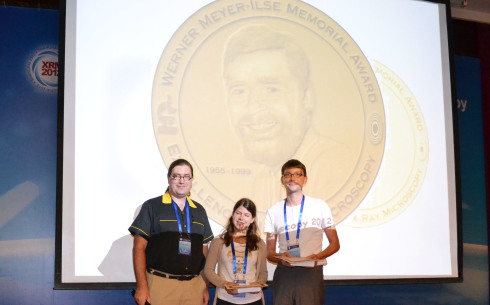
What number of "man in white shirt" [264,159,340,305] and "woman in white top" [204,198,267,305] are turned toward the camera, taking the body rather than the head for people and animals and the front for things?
2

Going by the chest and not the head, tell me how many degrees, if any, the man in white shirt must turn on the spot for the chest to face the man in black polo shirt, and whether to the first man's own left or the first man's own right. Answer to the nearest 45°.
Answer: approximately 45° to the first man's own right

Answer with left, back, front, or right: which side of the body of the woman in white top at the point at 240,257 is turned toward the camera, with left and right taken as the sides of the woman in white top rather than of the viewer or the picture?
front

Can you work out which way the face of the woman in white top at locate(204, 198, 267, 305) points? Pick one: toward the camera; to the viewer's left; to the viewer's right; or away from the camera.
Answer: toward the camera

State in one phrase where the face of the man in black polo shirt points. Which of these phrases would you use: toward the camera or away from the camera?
toward the camera

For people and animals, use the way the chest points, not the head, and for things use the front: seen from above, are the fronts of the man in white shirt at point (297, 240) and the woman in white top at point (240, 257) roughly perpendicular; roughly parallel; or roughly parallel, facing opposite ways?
roughly parallel

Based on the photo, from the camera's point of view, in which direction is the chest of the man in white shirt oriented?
toward the camera

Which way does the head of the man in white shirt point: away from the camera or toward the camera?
toward the camera

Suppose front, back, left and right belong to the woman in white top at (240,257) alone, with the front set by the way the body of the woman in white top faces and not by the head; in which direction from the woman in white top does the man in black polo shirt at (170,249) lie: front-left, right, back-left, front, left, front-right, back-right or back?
front-right
